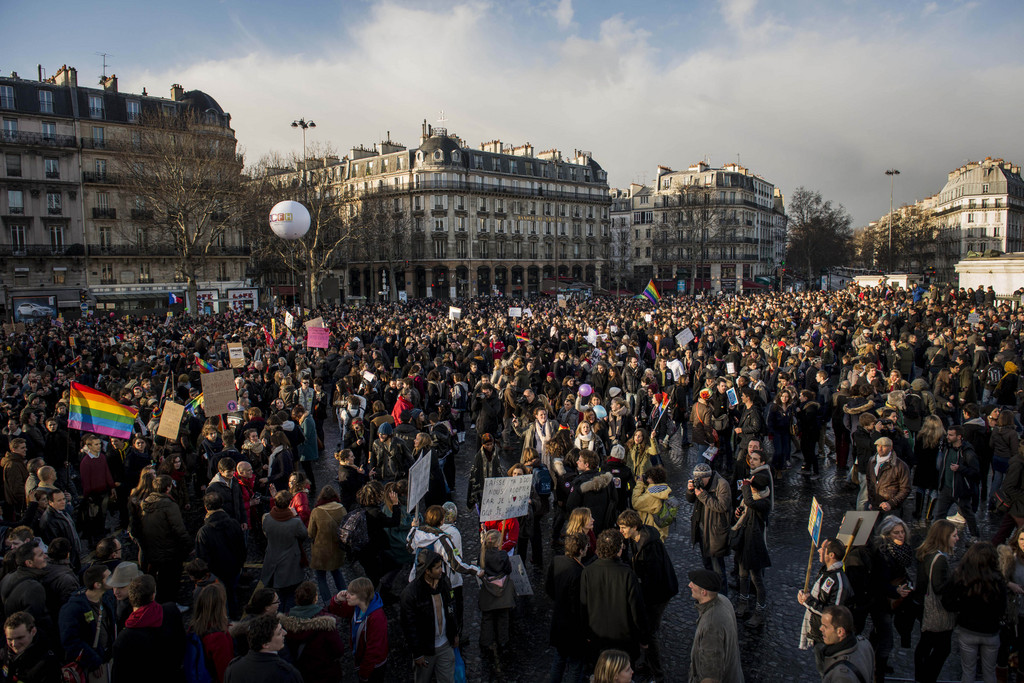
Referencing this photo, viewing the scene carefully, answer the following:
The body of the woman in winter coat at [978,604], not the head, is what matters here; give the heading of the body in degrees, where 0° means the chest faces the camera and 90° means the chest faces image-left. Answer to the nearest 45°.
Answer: approximately 180°

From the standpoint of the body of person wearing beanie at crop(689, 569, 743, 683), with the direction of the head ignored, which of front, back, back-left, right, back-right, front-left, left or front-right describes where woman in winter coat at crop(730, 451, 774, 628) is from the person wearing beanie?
right

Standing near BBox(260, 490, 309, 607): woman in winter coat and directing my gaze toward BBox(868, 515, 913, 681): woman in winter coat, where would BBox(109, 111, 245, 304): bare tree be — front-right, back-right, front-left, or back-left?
back-left

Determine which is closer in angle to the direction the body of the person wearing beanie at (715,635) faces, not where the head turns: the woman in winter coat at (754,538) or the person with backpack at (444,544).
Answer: the person with backpack

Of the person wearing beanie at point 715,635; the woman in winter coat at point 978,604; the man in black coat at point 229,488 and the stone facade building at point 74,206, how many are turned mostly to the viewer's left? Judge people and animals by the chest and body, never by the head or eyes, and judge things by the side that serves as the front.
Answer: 1

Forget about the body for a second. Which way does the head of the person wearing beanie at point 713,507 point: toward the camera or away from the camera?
toward the camera

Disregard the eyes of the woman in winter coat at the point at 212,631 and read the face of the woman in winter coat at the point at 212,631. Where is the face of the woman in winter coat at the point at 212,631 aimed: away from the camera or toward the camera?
away from the camera

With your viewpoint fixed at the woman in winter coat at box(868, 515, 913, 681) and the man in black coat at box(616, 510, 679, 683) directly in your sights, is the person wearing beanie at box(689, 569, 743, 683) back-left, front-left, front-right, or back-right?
front-left

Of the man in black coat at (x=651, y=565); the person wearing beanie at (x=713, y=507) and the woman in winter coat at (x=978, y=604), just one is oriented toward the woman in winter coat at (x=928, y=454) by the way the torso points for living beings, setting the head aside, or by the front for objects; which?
the woman in winter coat at (x=978, y=604)

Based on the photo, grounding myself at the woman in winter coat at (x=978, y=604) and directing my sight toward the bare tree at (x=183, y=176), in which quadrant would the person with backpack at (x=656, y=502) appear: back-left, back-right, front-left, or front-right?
front-left
